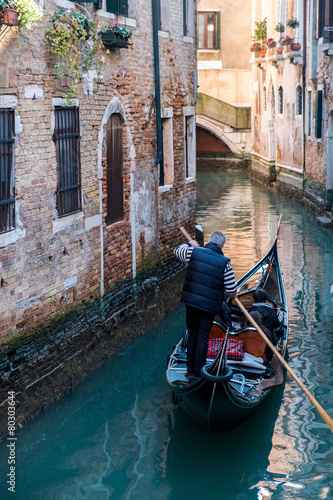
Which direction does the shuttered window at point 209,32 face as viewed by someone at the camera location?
facing the viewer

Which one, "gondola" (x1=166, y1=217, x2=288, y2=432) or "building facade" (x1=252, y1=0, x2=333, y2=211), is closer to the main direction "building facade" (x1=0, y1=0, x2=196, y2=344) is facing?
the gondola

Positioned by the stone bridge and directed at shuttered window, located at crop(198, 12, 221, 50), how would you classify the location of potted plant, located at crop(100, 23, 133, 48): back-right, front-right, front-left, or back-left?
back-left

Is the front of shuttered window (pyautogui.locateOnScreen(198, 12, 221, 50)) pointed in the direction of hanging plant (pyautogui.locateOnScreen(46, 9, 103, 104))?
yes

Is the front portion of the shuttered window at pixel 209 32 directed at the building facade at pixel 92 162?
yes

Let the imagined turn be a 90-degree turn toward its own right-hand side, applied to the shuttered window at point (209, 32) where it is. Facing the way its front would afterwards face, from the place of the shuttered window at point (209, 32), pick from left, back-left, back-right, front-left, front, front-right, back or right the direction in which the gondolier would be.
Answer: left

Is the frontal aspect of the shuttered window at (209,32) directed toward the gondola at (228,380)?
yes

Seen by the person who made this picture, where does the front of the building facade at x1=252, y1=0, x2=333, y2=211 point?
facing the viewer and to the left of the viewer

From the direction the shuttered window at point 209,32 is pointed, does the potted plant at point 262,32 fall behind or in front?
in front

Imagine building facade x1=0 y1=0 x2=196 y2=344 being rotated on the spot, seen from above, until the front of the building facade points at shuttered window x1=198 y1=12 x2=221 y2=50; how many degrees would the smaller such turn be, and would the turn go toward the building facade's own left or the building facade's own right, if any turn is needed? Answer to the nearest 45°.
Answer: approximately 135° to the building facade's own left

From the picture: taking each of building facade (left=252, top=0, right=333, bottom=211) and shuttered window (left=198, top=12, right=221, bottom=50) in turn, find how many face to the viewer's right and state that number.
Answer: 0

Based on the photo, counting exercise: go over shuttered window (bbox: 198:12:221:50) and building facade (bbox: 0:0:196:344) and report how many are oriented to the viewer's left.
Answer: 0

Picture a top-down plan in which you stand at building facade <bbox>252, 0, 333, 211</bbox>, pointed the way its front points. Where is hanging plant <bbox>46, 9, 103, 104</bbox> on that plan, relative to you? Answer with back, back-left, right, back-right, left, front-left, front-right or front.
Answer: front-left
